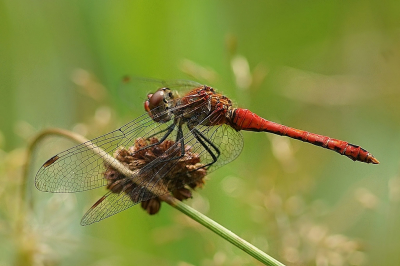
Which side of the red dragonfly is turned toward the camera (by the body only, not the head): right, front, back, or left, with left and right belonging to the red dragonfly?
left
